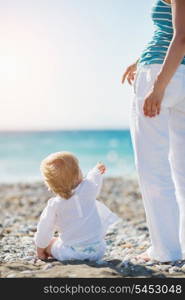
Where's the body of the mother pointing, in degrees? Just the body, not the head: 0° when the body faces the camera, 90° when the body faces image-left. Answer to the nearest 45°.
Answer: approximately 90°

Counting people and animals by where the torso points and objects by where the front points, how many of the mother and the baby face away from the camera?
1

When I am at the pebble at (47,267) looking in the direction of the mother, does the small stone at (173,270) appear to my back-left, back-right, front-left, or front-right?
front-right

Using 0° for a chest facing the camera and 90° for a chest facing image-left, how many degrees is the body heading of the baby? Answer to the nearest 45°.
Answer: approximately 180°

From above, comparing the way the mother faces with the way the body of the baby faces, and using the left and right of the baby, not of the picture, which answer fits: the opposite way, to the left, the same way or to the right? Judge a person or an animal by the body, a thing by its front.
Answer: to the left

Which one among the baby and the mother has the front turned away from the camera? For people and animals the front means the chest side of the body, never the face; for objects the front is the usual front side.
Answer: the baby

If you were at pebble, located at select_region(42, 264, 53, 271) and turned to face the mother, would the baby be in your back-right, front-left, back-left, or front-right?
front-left
